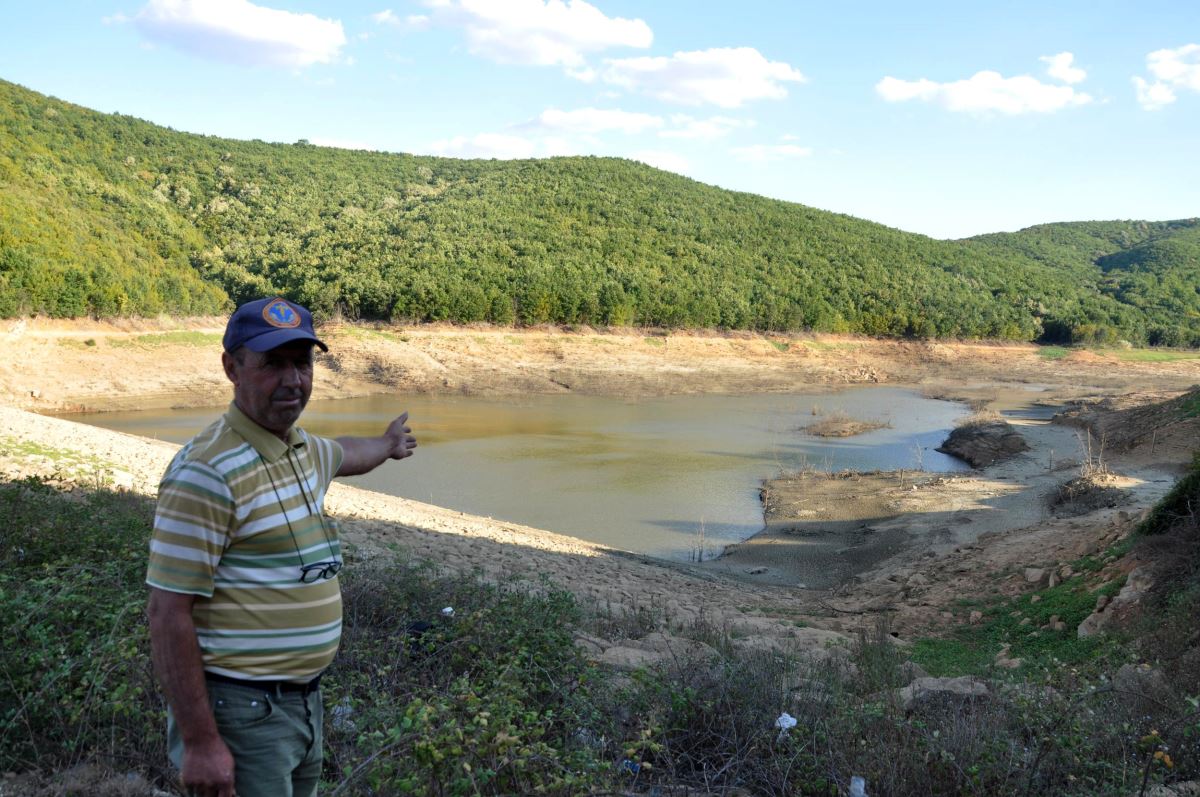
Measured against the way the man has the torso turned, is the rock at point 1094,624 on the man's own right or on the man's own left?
on the man's own left

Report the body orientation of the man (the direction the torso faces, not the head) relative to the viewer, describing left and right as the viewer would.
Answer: facing the viewer and to the right of the viewer

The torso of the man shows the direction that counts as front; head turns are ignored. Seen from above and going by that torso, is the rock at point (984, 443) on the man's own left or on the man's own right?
on the man's own left

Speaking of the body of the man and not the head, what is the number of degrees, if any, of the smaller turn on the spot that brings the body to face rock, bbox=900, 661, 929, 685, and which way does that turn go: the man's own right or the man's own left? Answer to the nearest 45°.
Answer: approximately 90° to the man's own left

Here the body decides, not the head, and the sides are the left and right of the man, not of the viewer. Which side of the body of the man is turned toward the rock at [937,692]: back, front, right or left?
left

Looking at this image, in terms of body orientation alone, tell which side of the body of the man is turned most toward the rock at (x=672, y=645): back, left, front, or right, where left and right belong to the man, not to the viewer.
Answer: left

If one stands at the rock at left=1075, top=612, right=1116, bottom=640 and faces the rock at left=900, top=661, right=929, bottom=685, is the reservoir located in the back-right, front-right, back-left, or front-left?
back-right
